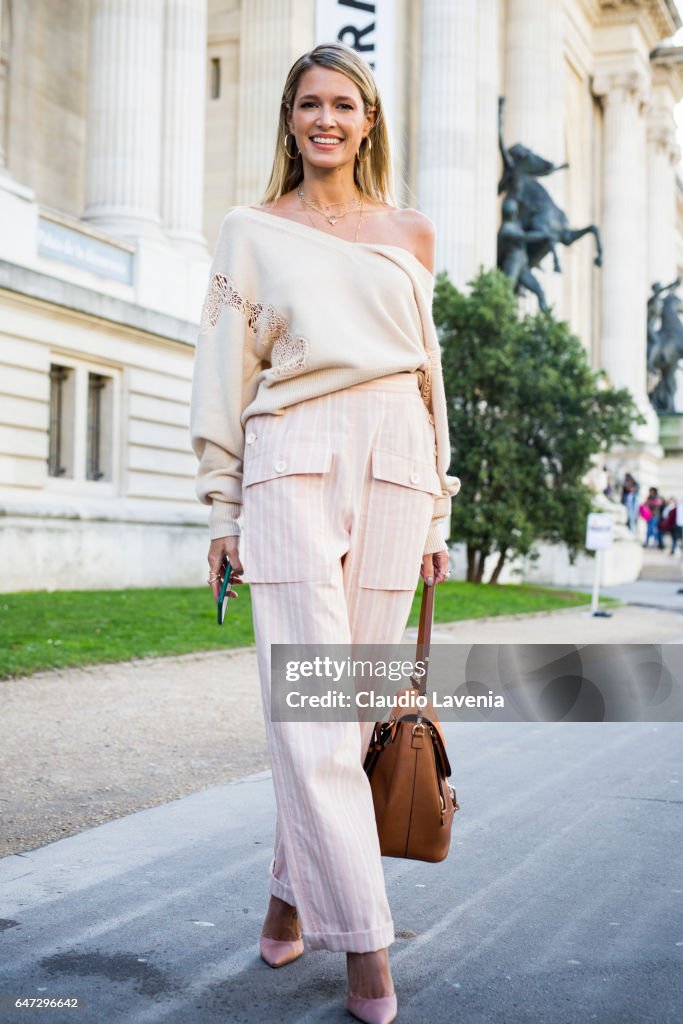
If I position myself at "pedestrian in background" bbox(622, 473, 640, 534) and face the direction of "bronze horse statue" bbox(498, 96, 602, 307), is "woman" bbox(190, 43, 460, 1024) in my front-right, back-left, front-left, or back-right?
front-left

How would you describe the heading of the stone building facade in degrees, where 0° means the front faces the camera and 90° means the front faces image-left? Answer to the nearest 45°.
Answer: approximately 315°

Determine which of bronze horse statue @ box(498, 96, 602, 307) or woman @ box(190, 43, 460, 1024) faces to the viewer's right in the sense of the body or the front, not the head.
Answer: the bronze horse statue

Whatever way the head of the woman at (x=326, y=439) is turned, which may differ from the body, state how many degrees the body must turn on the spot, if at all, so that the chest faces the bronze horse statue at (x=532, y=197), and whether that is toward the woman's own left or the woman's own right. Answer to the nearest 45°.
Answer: approximately 180°

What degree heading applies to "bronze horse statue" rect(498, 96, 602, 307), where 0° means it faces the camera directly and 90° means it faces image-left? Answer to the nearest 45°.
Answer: approximately 270°

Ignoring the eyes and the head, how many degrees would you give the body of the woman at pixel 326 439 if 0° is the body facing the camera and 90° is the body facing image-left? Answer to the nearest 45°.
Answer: approximately 0°

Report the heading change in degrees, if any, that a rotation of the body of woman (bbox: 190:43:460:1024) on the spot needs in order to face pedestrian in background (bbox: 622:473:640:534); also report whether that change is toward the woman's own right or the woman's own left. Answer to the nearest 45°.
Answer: approximately 180°

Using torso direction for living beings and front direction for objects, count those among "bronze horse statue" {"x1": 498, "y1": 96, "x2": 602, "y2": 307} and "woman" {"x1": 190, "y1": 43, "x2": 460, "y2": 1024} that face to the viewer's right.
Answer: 1
